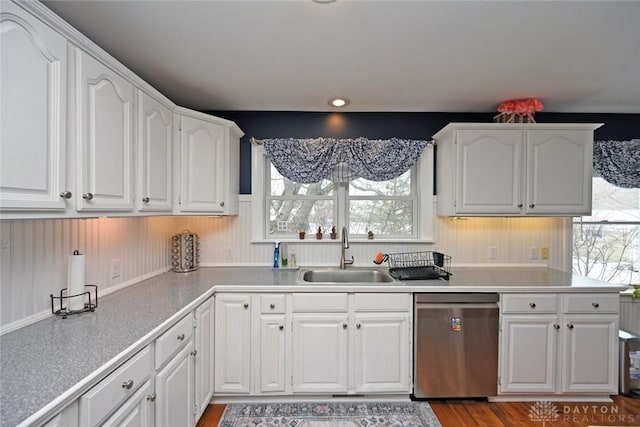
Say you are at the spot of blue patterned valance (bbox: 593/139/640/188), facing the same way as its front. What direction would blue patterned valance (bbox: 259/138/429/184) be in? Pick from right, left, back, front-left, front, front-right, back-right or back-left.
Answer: front-right

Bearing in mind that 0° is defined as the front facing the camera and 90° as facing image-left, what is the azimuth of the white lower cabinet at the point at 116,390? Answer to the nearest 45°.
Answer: approximately 315°

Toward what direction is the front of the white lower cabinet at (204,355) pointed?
to the viewer's right

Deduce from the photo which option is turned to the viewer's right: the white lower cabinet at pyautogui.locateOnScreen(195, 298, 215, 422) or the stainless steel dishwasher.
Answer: the white lower cabinet

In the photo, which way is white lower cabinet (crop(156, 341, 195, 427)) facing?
to the viewer's right

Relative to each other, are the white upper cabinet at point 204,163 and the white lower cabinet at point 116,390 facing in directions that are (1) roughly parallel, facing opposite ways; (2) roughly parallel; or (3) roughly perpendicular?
roughly parallel

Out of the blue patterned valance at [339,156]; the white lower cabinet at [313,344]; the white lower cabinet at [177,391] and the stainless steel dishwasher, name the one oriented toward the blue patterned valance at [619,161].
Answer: the white lower cabinet at [177,391]

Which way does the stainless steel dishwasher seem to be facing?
toward the camera

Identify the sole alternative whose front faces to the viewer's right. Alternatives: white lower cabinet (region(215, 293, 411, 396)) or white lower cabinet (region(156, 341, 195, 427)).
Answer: white lower cabinet (region(156, 341, 195, 427))

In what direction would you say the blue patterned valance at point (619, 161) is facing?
toward the camera

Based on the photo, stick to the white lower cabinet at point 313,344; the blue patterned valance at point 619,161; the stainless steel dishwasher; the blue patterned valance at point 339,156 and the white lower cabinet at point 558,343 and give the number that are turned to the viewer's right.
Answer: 0

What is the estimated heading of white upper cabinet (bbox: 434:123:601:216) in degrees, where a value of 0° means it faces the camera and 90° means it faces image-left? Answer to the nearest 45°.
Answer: approximately 0°

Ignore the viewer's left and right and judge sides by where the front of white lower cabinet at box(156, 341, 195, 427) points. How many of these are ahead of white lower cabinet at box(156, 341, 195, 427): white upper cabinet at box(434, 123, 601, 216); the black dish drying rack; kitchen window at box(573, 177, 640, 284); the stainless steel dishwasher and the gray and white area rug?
5
